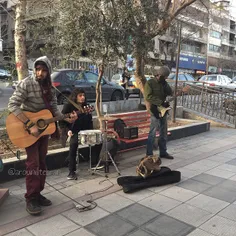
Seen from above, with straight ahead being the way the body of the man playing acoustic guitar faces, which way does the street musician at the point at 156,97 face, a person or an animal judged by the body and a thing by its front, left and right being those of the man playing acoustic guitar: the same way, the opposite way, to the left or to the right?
the same way

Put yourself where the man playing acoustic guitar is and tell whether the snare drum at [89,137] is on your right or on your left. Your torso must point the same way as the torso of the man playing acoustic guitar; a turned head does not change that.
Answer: on your left

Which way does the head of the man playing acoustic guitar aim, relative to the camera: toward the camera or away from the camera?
toward the camera

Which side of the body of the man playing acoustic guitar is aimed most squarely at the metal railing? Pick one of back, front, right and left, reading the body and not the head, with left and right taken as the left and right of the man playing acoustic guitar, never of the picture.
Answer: left

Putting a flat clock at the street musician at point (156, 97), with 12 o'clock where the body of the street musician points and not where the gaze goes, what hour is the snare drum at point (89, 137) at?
The snare drum is roughly at 3 o'clock from the street musician.

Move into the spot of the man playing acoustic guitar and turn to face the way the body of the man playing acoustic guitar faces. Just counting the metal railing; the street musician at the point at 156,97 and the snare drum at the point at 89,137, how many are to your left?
3

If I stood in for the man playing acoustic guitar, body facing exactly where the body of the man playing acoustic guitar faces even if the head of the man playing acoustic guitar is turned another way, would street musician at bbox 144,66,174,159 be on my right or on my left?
on my left

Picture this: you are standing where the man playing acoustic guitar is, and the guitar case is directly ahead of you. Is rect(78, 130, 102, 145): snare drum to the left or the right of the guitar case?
left

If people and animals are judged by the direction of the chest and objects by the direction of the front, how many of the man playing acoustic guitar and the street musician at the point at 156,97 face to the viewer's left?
0

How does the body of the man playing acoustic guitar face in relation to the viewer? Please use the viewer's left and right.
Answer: facing the viewer and to the right of the viewer

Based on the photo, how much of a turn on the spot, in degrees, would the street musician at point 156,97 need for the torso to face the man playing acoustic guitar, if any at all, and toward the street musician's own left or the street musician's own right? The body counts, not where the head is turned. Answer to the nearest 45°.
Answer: approximately 90° to the street musician's own right
